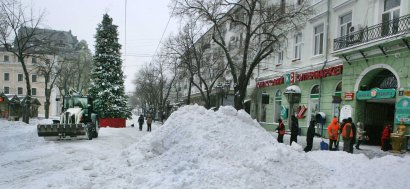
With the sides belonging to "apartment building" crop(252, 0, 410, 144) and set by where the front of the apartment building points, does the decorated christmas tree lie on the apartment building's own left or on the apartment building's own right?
on the apartment building's own right

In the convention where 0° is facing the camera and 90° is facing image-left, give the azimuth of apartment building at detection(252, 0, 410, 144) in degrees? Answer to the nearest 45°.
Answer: approximately 45°
